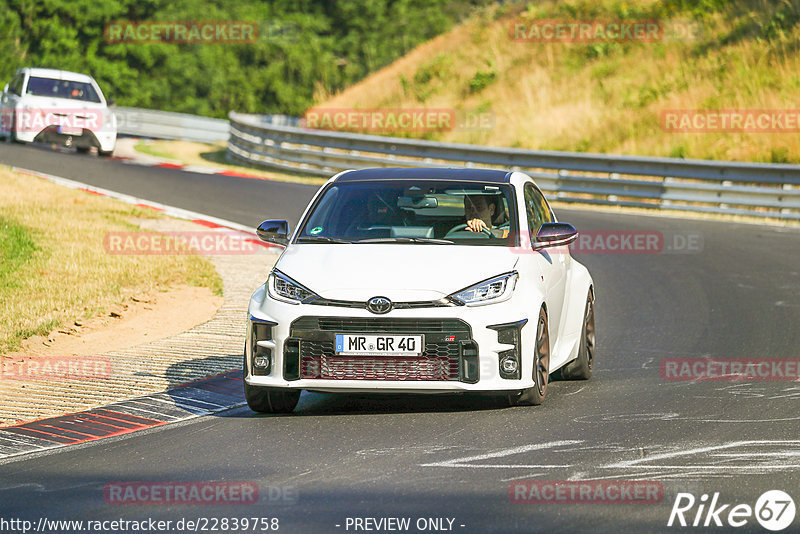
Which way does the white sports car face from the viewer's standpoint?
toward the camera

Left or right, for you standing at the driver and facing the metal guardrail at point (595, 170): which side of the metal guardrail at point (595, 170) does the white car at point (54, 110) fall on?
left

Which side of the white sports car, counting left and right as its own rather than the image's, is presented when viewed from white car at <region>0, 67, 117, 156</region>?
back

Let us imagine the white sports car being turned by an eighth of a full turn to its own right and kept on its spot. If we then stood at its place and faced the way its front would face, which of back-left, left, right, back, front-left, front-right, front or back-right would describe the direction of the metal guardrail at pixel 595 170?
back-right

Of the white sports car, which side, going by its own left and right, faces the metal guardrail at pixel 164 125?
back
